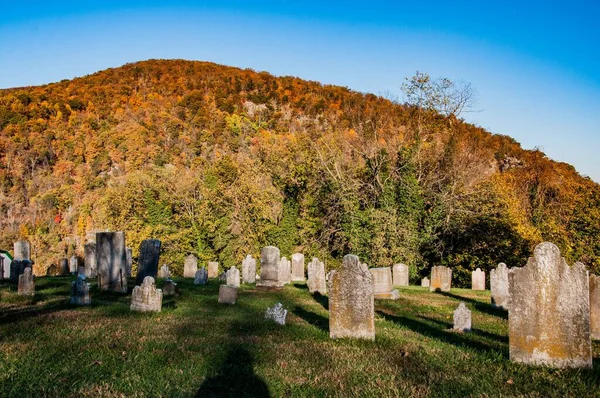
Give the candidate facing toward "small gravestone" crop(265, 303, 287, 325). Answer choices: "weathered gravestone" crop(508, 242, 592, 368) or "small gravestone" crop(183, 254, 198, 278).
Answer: "small gravestone" crop(183, 254, 198, 278)

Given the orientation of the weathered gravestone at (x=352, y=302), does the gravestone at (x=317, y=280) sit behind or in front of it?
behind

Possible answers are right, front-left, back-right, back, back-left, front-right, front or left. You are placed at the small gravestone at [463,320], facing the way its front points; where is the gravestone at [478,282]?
back

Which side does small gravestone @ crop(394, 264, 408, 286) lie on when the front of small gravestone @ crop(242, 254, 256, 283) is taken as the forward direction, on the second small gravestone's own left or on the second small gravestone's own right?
on the second small gravestone's own left

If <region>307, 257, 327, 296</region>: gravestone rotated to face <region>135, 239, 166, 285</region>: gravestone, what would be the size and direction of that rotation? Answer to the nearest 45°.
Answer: approximately 90° to its right

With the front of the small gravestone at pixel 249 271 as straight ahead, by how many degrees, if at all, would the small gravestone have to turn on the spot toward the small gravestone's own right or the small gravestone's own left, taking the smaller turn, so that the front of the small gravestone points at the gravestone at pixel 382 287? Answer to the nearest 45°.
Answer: approximately 45° to the small gravestone's own left

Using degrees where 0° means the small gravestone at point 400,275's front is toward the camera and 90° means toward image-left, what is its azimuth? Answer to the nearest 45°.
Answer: approximately 0°

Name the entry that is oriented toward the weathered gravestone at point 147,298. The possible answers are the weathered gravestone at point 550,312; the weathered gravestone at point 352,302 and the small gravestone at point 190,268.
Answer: the small gravestone

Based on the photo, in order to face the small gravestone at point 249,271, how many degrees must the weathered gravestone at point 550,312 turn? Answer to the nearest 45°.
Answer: approximately 135° to its right

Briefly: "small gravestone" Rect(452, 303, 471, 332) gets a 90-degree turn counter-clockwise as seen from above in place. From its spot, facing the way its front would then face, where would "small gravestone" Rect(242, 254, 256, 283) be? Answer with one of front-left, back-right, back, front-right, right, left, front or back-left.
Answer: back-left

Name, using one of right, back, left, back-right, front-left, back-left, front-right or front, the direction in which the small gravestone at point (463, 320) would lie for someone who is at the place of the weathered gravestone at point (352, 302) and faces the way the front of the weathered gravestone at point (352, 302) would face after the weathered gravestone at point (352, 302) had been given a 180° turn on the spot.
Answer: front-right
